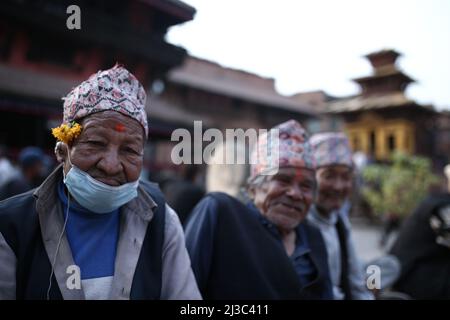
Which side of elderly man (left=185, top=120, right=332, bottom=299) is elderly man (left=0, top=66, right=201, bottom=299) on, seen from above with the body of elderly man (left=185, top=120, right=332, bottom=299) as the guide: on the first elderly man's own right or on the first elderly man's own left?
on the first elderly man's own right

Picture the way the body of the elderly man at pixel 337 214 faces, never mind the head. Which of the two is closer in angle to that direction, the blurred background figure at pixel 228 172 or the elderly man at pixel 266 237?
the elderly man

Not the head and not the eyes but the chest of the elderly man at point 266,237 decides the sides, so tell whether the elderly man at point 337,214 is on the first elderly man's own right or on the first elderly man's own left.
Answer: on the first elderly man's own left

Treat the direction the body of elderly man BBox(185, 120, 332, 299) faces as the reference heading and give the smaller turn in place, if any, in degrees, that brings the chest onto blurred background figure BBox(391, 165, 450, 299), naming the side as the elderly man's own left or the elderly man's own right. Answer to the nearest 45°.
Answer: approximately 90° to the elderly man's own left

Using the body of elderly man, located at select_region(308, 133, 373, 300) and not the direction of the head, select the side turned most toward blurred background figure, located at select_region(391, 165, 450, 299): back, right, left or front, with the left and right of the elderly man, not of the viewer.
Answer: left

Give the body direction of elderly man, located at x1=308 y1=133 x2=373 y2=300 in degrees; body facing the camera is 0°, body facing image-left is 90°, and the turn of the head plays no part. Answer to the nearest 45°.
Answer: approximately 315°
